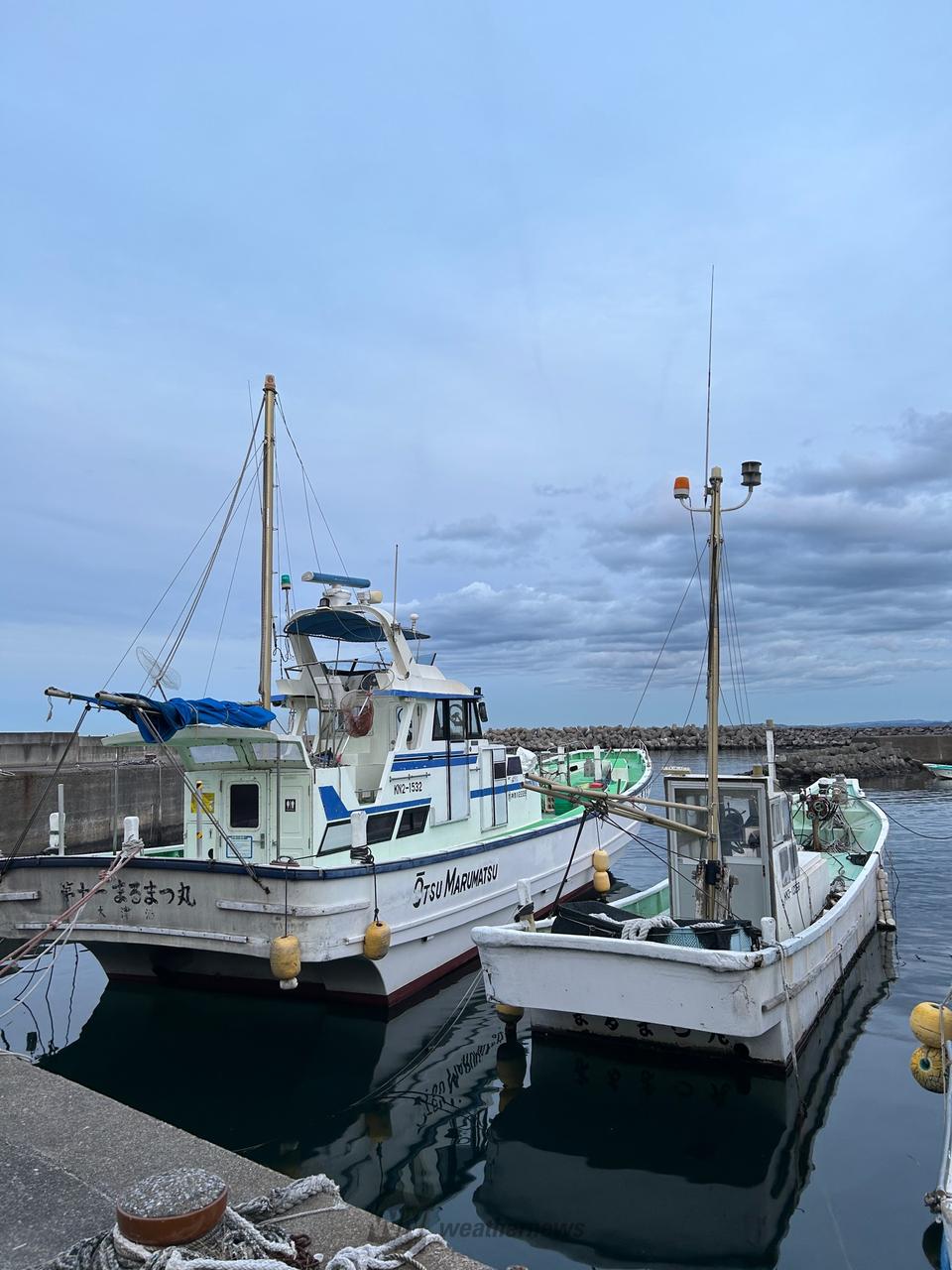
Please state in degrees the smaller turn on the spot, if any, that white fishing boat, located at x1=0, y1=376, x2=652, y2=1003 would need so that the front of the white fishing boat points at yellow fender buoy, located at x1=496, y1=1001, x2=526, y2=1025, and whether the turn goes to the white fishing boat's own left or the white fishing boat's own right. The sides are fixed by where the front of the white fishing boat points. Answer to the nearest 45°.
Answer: approximately 90° to the white fishing boat's own right

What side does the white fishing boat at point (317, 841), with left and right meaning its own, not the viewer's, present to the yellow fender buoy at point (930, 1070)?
right

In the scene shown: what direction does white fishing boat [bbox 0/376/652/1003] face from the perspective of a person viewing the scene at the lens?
facing away from the viewer and to the right of the viewer

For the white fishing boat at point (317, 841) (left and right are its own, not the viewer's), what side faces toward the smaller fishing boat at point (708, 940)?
right

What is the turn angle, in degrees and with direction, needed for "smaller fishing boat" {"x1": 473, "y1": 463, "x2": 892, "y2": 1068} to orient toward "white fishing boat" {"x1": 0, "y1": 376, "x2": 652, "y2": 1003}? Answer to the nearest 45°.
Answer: approximately 135° to its left

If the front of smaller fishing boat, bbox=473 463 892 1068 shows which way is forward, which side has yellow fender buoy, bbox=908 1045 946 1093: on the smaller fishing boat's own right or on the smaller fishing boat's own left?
on the smaller fishing boat's own right

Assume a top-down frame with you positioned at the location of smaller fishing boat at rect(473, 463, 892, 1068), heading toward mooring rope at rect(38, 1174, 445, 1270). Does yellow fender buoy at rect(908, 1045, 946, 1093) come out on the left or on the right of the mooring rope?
left

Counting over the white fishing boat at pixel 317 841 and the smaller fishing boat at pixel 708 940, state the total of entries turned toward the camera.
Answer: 0

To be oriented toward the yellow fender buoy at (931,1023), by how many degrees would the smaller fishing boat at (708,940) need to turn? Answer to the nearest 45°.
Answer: approximately 90° to its right
